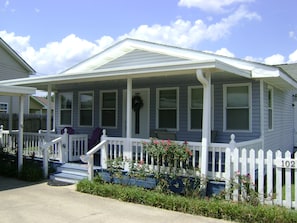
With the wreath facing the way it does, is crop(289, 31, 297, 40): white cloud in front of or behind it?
behind

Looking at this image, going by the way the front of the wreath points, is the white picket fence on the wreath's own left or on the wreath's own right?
on the wreath's own left

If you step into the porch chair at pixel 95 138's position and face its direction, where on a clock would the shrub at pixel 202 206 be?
The shrub is roughly at 10 o'clock from the porch chair.

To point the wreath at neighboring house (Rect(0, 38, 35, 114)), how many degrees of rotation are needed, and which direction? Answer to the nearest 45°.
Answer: approximately 90° to its right

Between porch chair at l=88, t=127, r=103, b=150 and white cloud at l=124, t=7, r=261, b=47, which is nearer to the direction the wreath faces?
the porch chair

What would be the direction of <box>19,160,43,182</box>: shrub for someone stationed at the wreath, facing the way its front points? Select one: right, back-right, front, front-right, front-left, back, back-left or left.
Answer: front

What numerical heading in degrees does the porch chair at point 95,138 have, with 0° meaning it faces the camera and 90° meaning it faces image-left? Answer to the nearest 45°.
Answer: approximately 45°

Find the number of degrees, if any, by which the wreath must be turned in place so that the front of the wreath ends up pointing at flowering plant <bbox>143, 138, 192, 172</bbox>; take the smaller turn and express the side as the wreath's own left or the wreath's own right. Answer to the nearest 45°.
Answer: approximately 45° to the wreath's own left

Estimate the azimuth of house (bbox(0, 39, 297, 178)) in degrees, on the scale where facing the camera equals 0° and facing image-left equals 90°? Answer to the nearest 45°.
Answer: approximately 45°

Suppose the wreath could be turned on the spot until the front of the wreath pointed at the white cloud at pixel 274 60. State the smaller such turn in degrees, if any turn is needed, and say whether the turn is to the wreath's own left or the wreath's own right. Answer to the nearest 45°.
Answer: approximately 180°

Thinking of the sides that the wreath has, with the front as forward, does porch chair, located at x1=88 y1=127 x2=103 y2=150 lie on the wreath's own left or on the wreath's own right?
on the wreath's own right

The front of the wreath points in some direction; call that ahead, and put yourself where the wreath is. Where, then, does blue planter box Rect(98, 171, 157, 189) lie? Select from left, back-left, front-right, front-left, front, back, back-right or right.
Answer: front-left
